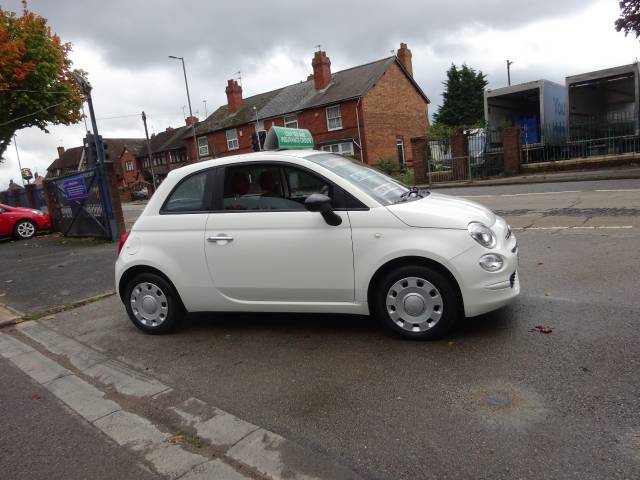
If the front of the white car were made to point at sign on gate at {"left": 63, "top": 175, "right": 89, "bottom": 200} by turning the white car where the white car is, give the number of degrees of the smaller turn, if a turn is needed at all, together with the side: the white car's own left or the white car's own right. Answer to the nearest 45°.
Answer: approximately 135° to the white car's own left

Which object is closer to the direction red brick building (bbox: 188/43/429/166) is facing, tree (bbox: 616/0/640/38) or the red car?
the red car

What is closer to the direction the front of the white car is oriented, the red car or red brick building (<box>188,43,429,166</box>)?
the red brick building

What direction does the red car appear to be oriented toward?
to the viewer's right

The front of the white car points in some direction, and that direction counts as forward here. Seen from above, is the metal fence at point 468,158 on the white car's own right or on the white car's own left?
on the white car's own left

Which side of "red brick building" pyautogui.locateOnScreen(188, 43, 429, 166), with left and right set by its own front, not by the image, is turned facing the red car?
front

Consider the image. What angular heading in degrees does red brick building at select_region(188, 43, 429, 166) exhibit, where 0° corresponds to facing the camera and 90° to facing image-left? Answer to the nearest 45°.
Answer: approximately 45°

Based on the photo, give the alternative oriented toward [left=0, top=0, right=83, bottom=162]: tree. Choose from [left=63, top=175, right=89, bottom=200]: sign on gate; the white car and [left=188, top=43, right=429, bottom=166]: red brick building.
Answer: the red brick building

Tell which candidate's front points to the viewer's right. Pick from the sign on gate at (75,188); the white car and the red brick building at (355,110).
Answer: the white car

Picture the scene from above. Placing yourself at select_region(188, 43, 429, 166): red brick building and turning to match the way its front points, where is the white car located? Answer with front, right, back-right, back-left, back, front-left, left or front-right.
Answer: front-left

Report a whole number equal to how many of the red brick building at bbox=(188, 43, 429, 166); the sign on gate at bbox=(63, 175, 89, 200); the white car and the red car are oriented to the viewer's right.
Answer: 2

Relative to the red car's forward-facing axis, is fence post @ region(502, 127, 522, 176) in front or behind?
in front

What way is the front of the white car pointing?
to the viewer's right
